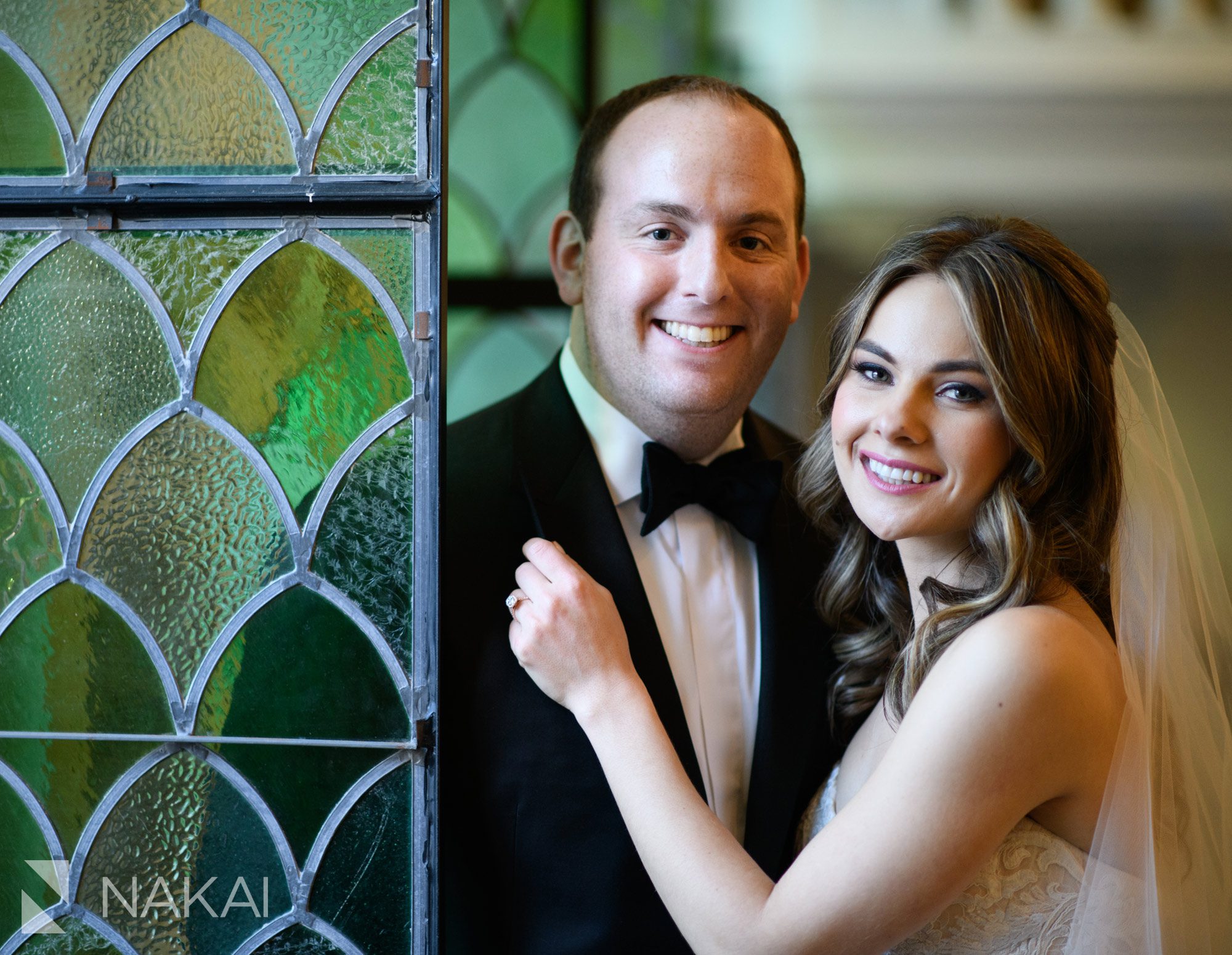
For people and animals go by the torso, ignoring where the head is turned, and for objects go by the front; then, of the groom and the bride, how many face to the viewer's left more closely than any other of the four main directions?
1

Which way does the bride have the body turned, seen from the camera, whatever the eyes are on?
to the viewer's left
